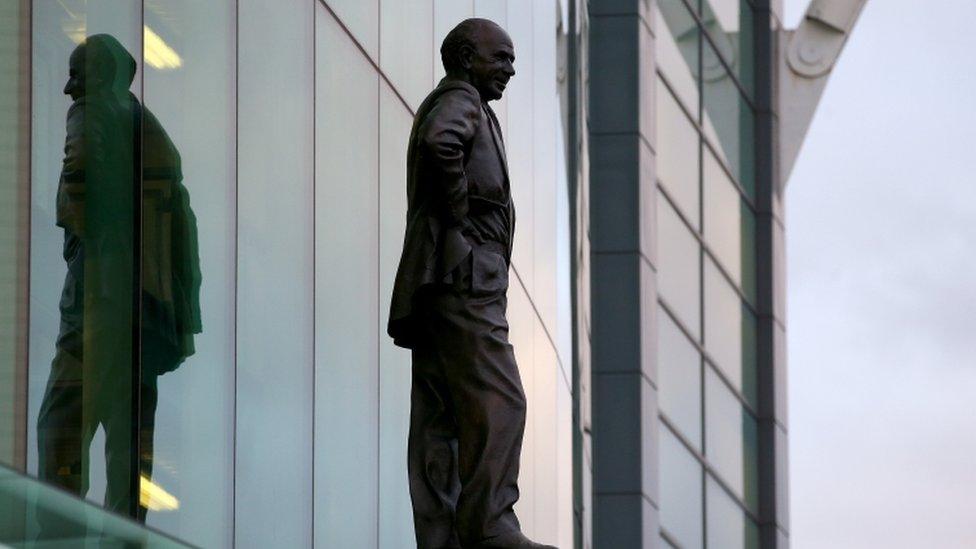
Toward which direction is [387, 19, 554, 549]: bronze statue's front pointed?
to the viewer's right
